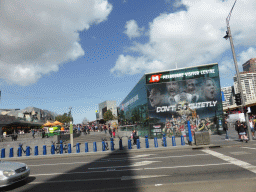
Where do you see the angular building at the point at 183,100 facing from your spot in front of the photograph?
facing the viewer

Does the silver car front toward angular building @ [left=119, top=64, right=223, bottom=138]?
no

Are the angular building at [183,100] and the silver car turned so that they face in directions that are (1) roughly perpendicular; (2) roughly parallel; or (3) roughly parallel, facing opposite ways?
roughly perpendicular

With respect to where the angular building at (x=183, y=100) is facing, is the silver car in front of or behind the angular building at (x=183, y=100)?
in front

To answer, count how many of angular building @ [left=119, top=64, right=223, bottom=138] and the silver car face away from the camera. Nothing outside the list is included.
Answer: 0
